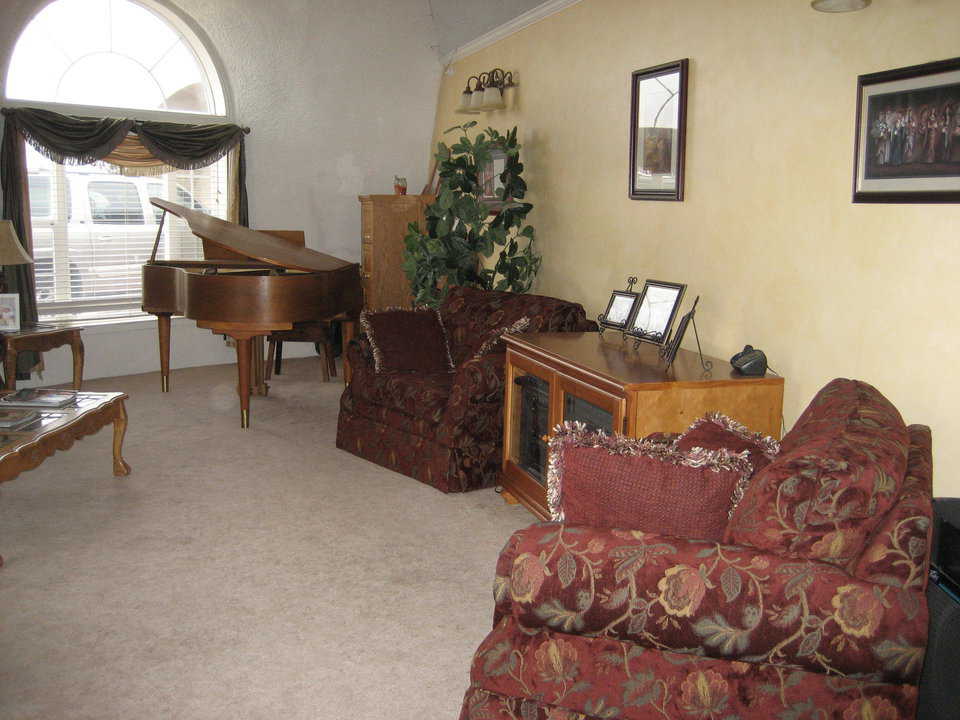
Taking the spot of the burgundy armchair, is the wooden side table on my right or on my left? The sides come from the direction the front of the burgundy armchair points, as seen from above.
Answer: on my right

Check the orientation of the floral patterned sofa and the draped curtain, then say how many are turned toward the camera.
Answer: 1

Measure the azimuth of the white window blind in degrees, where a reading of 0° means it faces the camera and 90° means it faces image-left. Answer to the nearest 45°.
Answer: approximately 0°

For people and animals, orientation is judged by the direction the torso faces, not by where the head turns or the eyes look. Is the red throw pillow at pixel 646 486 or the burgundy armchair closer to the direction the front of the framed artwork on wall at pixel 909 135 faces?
the red throw pillow

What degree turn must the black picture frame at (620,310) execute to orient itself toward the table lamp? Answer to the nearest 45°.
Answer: approximately 45° to its right

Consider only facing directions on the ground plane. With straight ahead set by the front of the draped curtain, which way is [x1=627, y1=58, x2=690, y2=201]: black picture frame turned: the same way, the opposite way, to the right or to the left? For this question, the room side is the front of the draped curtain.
to the right

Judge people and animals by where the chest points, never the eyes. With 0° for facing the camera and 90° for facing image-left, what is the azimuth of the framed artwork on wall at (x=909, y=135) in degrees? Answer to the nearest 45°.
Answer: approximately 45°

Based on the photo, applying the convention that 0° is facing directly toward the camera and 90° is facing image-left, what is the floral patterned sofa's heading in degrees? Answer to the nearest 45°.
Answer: approximately 90°

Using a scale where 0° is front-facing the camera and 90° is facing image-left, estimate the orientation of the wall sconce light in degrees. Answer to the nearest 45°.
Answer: approximately 45°

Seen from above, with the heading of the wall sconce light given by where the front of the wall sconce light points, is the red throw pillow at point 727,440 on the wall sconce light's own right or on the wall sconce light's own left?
on the wall sconce light's own left

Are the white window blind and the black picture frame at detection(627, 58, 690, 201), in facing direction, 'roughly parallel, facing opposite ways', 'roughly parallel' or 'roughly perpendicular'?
roughly perpendicular
